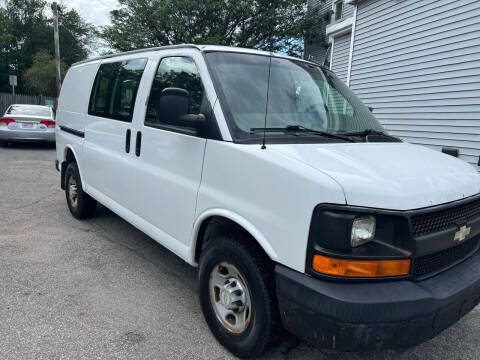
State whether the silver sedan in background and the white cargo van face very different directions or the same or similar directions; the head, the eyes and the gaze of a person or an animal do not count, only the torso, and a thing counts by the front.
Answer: very different directions

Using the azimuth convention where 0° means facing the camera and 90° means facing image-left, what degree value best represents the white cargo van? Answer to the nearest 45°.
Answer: approximately 315°

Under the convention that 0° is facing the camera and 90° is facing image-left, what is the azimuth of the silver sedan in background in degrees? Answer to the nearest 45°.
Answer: approximately 180°

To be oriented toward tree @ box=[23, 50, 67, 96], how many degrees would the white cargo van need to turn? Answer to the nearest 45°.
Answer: approximately 180°

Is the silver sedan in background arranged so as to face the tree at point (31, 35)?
yes

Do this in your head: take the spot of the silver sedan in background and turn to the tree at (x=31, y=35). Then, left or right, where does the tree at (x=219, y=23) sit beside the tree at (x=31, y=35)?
right

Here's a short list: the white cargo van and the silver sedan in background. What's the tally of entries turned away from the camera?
1

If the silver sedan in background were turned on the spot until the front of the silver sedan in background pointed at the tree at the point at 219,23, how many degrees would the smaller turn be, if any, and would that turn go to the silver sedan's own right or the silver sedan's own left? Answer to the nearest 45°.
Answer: approximately 45° to the silver sedan's own right

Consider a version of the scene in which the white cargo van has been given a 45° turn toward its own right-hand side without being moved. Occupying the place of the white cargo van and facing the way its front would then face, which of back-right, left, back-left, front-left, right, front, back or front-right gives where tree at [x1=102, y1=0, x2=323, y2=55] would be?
back

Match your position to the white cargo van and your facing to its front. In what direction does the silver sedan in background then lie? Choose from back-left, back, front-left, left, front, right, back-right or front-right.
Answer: back

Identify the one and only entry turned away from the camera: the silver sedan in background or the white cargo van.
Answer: the silver sedan in background

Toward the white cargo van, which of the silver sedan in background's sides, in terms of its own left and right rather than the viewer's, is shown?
back

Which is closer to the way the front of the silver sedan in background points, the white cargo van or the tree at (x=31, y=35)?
the tree

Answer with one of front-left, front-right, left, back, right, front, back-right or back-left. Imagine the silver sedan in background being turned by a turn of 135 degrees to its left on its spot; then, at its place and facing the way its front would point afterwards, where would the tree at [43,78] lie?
back-right
